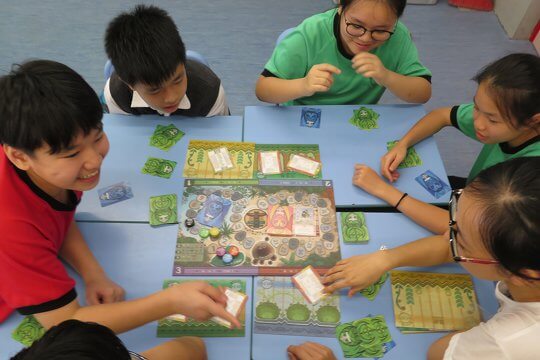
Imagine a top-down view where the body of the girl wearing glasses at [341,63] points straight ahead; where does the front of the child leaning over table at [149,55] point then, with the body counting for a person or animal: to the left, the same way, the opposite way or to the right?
the same way

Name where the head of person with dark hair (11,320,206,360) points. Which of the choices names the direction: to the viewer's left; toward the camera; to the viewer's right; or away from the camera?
away from the camera

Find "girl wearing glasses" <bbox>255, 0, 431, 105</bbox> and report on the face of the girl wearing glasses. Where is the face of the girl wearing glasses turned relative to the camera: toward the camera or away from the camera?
toward the camera

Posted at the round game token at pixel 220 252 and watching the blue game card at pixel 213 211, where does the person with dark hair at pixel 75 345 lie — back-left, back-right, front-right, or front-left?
back-left

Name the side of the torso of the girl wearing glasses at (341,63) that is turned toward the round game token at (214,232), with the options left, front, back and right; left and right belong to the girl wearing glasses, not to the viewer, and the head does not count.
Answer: front

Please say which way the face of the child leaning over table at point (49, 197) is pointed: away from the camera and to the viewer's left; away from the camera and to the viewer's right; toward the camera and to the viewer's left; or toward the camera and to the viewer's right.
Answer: toward the camera and to the viewer's right

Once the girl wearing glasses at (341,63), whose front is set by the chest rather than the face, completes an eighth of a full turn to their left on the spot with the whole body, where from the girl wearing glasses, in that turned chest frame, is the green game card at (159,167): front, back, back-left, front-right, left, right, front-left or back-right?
right

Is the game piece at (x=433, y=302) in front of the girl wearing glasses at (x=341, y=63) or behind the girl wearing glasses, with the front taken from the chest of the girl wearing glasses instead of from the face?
in front

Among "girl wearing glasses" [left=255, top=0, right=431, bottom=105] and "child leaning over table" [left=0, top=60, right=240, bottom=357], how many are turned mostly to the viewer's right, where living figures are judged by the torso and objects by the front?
1

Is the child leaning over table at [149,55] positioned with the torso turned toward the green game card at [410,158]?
no

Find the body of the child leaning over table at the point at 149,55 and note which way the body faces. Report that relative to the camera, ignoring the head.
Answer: toward the camera

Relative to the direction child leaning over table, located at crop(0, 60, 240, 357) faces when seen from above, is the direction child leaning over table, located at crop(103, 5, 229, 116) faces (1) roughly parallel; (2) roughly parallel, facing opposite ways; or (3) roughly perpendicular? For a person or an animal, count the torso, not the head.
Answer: roughly perpendicular

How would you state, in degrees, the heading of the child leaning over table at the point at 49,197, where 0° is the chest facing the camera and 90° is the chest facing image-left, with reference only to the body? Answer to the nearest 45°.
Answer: approximately 270°
